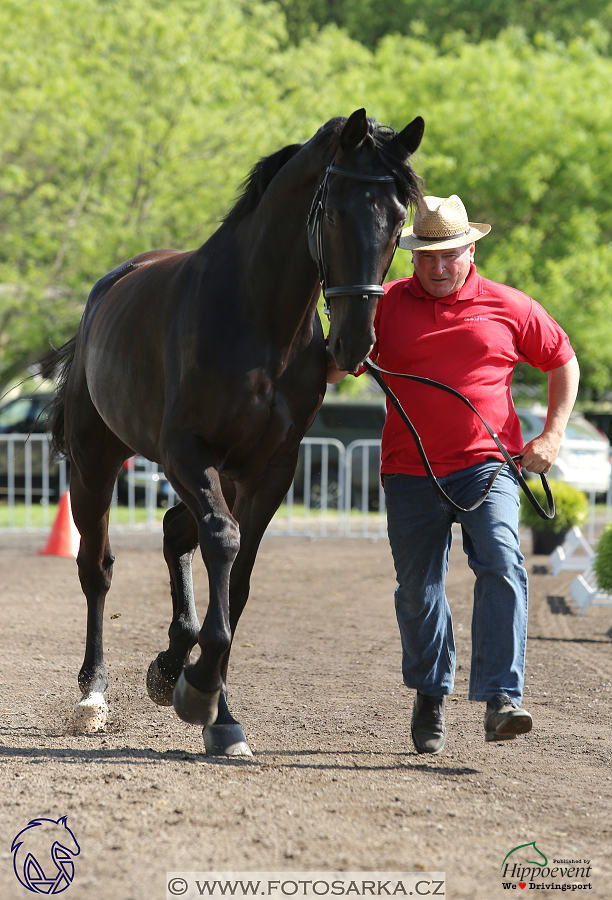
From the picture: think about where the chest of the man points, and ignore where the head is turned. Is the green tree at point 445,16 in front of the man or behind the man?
behind

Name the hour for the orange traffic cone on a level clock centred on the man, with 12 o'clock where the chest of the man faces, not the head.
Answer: The orange traffic cone is roughly at 5 o'clock from the man.

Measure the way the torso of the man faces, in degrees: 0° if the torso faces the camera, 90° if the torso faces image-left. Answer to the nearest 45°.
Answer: approximately 0°

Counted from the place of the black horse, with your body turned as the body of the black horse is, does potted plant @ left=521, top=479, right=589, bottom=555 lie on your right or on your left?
on your left

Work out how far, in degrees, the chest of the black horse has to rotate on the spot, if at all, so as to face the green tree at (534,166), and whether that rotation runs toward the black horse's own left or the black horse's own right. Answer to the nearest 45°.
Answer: approximately 135° to the black horse's own left

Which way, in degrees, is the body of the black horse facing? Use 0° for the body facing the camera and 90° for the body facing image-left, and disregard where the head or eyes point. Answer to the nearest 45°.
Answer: approximately 315°

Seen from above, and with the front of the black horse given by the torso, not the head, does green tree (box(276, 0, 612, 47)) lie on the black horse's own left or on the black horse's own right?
on the black horse's own left

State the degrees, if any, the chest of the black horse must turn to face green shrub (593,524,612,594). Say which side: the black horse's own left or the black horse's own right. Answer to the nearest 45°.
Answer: approximately 90° to the black horse's own left
